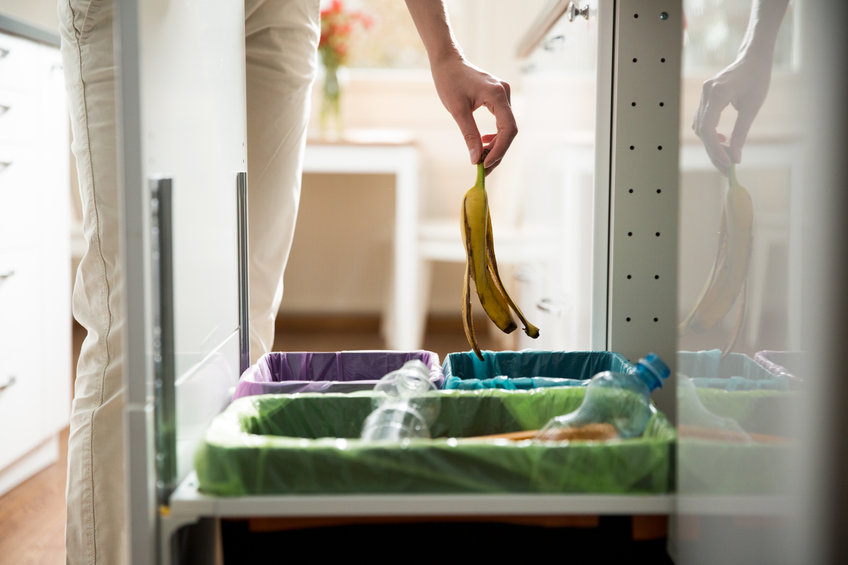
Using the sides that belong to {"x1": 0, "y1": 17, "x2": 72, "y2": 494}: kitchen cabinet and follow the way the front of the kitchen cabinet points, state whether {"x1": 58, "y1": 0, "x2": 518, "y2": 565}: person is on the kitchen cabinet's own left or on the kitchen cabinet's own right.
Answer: on the kitchen cabinet's own right

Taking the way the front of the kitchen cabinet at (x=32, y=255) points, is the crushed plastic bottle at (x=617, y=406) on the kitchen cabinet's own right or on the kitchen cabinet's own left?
on the kitchen cabinet's own right

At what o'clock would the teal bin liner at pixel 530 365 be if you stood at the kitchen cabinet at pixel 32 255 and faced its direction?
The teal bin liner is roughly at 2 o'clock from the kitchen cabinet.

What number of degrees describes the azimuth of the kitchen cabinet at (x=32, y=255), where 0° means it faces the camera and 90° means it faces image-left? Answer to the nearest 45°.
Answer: approximately 270°

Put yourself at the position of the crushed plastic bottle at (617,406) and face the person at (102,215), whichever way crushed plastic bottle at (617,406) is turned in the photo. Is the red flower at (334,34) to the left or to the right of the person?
right

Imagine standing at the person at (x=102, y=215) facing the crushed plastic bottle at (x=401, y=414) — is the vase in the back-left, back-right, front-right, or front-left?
back-left
